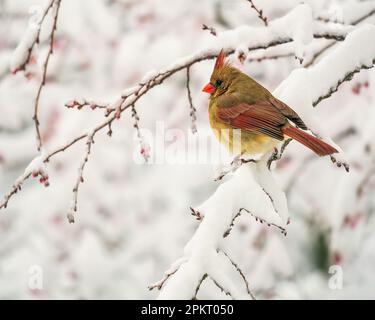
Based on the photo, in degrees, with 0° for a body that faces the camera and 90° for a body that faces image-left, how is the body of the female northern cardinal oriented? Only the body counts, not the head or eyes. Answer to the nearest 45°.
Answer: approximately 90°
